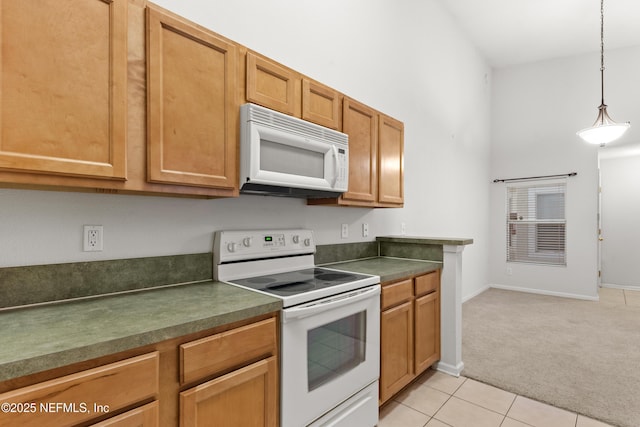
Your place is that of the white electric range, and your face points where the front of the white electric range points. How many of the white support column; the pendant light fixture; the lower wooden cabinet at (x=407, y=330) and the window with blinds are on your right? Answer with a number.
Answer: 0

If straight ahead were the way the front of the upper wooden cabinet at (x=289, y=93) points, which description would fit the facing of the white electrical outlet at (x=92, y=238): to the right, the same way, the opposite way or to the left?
the same way

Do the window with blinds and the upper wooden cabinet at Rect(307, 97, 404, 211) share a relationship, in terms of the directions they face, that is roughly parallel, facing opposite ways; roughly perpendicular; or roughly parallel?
roughly perpendicular

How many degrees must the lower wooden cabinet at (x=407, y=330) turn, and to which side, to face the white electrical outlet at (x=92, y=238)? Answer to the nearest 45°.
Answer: approximately 90° to its right

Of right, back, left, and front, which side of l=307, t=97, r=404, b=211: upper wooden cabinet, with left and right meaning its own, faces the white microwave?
right

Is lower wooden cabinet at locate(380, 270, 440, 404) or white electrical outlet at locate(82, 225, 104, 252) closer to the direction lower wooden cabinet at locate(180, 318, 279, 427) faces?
the lower wooden cabinet

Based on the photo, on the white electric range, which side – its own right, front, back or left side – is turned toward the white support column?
left

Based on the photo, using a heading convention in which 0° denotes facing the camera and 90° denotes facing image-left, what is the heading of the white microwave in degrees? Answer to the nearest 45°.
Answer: approximately 315°

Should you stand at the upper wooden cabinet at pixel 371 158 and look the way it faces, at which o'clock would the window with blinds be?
The window with blinds is roughly at 9 o'clock from the upper wooden cabinet.

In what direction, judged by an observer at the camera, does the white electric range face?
facing the viewer and to the right of the viewer

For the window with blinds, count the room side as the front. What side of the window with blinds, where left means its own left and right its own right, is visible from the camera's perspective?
front

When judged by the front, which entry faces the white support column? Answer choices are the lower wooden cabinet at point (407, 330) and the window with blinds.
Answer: the window with blinds

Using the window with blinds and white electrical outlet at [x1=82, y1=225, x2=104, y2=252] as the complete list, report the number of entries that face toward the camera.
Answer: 2

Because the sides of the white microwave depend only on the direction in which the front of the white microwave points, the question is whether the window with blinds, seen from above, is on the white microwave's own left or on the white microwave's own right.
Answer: on the white microwave's own left

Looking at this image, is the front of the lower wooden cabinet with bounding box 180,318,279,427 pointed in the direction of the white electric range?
no

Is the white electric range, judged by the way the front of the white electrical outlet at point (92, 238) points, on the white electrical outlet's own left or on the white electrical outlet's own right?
on the white electrical outlet's own left

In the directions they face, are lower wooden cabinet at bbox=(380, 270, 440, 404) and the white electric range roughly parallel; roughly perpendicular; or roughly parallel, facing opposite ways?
roughly parallel

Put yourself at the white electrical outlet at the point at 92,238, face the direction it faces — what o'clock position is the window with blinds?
The window with blinds is roughly at 9 o'clock from the white electrical outlet.

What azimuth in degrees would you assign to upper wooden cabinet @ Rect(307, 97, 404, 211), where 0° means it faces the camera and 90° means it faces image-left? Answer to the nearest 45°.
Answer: approximately 315°
